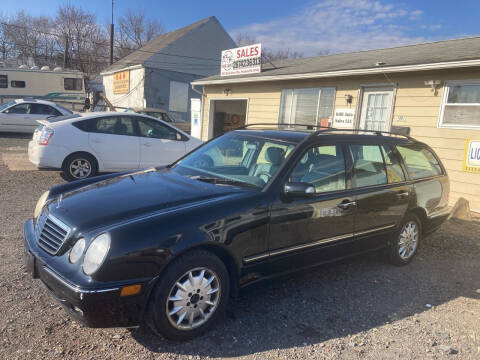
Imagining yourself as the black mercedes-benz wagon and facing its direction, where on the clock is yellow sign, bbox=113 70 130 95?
The yellow sign is roughly at 4 o'clock from the black mercedes-benz wagon.

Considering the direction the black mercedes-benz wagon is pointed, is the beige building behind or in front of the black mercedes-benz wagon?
behind

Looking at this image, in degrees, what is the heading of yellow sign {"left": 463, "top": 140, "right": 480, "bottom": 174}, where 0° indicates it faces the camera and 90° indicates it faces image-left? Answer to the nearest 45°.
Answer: approximately 45°

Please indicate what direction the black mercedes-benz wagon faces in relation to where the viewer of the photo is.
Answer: facing the viewer and to the left of the viewer

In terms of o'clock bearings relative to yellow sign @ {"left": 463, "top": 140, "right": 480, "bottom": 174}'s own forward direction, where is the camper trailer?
The camper trailer is roughly at 2 o'clock from the yellow sign.

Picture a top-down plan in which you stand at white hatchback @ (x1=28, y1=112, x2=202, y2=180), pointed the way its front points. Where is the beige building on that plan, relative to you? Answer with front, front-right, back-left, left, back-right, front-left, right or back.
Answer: front

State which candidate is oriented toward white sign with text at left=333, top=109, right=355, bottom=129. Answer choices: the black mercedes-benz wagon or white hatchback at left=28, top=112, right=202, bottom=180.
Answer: the white hatchback

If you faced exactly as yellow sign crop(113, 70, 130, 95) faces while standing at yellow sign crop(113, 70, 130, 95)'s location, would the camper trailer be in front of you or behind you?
in front

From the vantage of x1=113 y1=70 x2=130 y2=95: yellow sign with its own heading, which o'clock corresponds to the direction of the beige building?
The beige building is roughly at 10 o'clock from the yellow sign.

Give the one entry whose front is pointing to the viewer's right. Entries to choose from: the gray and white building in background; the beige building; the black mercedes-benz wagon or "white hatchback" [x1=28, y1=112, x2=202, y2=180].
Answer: the white hatchback

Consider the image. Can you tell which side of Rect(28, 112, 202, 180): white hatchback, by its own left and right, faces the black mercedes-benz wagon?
right

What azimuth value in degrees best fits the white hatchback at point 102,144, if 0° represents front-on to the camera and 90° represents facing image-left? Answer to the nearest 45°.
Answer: approximately 270°

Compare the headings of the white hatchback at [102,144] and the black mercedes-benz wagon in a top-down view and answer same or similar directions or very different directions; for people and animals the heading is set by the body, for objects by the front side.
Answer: very different directions

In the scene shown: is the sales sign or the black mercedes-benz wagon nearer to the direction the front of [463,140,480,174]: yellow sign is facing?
the black mercedes-benz wagon

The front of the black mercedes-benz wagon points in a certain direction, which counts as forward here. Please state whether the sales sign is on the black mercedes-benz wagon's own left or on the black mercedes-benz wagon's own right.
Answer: on the black mercedes-benz wagon's own right

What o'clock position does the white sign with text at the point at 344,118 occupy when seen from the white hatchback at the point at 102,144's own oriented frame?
The white sign with text is roughly at 12 o'clock from the white hatchback.

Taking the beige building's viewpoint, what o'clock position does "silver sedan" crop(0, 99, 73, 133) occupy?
The silver sedan is roughly at 2 o'clock from the beige building.
